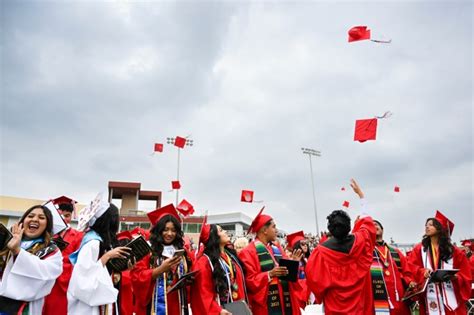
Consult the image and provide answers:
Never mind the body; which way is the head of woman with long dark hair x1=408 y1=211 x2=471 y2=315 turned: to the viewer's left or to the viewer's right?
to the viewer's left

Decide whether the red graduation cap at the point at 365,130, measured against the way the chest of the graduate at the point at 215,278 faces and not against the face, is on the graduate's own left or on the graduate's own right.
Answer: on the graduate's own left

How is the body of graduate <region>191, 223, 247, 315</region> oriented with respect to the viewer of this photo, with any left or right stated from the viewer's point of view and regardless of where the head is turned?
facing the viewer and to the right of the viewer

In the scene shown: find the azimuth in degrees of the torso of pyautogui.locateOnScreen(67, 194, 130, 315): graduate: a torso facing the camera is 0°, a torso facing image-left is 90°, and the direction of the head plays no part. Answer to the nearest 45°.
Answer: approximately 270°

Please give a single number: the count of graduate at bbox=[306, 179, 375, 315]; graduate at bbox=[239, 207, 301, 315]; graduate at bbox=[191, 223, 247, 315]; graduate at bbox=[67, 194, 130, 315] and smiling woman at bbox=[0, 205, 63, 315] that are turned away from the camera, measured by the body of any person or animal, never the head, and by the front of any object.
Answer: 1

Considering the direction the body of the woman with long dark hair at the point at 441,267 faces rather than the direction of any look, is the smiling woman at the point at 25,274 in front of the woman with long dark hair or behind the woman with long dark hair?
in front

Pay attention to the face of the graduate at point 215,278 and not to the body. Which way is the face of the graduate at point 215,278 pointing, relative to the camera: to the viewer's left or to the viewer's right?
to the viewer's right

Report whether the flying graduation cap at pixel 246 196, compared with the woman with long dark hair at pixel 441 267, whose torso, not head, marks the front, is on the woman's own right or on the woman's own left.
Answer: on the woman's own right
